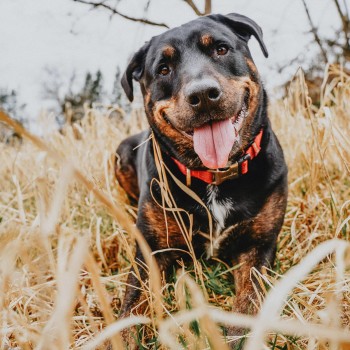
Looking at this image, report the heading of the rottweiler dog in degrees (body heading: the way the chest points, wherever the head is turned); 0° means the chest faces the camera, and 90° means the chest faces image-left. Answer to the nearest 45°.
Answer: approximately 0°
